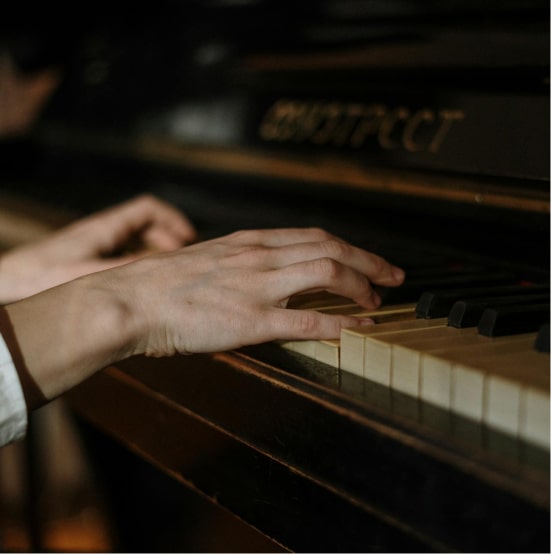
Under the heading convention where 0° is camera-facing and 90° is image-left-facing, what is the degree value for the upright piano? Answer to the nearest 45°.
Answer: approximately 45°
